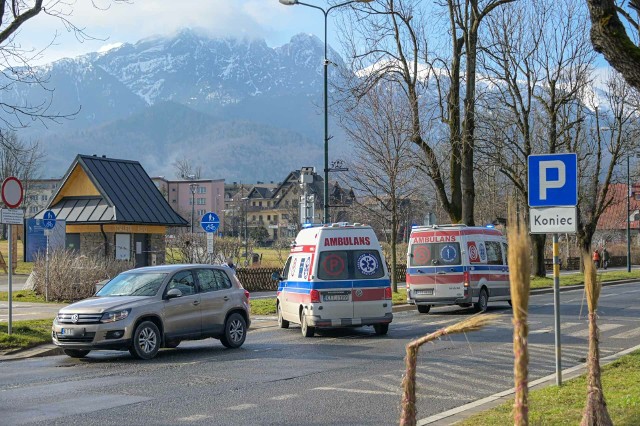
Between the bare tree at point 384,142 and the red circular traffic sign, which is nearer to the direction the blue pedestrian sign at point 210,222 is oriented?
the red circular traffic sign

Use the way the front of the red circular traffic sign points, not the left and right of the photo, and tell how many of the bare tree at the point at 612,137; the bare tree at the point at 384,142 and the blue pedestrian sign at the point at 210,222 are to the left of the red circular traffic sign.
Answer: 3

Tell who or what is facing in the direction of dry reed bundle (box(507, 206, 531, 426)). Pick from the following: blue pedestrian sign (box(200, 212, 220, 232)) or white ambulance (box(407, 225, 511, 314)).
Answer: the blue pedestrian sign

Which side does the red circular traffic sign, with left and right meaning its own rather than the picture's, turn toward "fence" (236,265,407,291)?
left

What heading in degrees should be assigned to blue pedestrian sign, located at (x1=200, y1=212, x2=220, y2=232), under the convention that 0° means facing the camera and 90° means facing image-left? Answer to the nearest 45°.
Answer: approximately 0°

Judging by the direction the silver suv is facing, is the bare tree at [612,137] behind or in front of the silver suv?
behind

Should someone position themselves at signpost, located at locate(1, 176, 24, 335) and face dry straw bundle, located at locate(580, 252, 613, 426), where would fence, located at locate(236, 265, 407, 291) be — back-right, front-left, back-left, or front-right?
back-left

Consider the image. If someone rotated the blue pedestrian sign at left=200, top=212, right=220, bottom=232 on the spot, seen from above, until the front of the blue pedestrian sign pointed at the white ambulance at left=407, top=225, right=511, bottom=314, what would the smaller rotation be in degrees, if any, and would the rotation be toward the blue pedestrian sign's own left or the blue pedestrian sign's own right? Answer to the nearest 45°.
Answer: approximately 90° to the blue pedestrian sign's own left

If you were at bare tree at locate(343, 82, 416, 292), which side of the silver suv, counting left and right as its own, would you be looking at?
back
